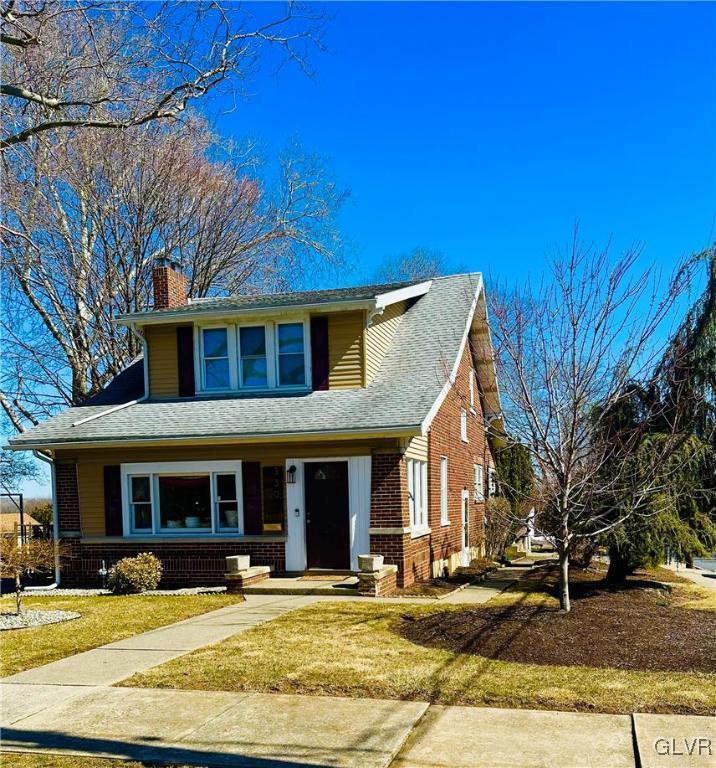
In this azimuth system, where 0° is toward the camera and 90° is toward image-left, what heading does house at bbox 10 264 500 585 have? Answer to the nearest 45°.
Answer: approximately 0°
